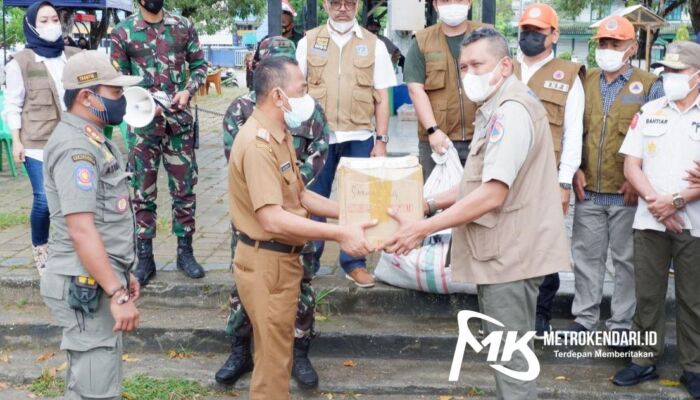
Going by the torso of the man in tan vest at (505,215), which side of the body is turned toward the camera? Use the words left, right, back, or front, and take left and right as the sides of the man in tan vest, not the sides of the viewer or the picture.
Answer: left

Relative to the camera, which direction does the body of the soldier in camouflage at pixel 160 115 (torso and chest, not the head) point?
toward the camera

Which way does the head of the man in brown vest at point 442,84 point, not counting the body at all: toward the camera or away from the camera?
toward the camera

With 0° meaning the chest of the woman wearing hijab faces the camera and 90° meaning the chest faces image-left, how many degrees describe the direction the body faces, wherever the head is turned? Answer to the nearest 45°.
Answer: approximately 315°

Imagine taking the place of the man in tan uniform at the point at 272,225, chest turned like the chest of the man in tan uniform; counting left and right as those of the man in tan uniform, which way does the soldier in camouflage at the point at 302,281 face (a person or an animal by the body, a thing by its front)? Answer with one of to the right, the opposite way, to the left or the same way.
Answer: to the right

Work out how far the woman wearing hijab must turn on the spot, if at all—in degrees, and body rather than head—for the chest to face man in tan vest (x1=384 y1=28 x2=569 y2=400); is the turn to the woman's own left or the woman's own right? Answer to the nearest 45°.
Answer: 0° — they already face them

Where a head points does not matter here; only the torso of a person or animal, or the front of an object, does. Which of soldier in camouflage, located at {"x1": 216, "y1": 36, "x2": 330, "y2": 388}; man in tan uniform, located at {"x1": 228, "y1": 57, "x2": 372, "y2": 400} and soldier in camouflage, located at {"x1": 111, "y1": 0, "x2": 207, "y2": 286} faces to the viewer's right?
the man in tan uniform

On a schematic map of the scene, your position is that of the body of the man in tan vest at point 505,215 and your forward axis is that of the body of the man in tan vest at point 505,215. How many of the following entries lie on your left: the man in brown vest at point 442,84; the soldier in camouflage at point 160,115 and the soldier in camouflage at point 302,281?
0

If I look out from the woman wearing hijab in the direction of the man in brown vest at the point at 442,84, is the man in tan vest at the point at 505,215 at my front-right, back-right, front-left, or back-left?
front-right

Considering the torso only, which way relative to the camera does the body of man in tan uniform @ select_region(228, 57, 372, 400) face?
to the viewer's right

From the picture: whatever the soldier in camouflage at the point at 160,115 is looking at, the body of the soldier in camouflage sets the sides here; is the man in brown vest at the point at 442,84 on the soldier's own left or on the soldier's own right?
on the soldier's own left

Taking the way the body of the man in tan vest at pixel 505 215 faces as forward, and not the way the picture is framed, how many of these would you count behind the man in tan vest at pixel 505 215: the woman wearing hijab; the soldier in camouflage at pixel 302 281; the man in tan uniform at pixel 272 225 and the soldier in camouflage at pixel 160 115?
0

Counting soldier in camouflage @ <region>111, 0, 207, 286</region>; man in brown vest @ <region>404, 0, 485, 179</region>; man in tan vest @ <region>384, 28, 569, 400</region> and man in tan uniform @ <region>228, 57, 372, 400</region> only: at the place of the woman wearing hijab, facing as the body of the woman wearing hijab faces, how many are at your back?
0

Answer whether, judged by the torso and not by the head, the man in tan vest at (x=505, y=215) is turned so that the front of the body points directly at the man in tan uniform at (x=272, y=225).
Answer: yes

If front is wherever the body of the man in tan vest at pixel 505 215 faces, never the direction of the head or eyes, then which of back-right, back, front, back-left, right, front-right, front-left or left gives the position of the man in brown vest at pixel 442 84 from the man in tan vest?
right

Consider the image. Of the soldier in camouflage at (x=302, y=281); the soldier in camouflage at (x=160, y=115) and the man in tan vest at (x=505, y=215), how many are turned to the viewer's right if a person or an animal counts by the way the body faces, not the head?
0
